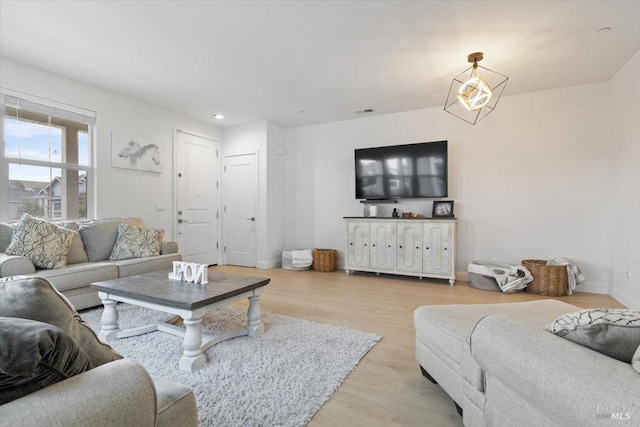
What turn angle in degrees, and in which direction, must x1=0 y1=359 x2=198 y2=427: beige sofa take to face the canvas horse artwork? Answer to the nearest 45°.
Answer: approximately 45° to its left

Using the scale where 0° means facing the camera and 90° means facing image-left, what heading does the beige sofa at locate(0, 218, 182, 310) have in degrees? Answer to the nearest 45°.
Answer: approximately 315°

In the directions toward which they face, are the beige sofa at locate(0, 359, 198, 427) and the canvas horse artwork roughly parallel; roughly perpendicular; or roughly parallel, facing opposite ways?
roughly perpendicular

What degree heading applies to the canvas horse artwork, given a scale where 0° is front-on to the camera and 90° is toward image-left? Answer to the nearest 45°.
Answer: approximately 315°

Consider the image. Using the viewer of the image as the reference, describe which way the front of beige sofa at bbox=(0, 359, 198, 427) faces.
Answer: facing away from the viewer and to the right of the viewer

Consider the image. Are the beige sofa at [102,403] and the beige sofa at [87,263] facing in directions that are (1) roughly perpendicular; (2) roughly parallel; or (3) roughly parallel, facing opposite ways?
roughly perpendicular

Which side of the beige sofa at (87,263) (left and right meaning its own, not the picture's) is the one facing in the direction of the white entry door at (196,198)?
left
